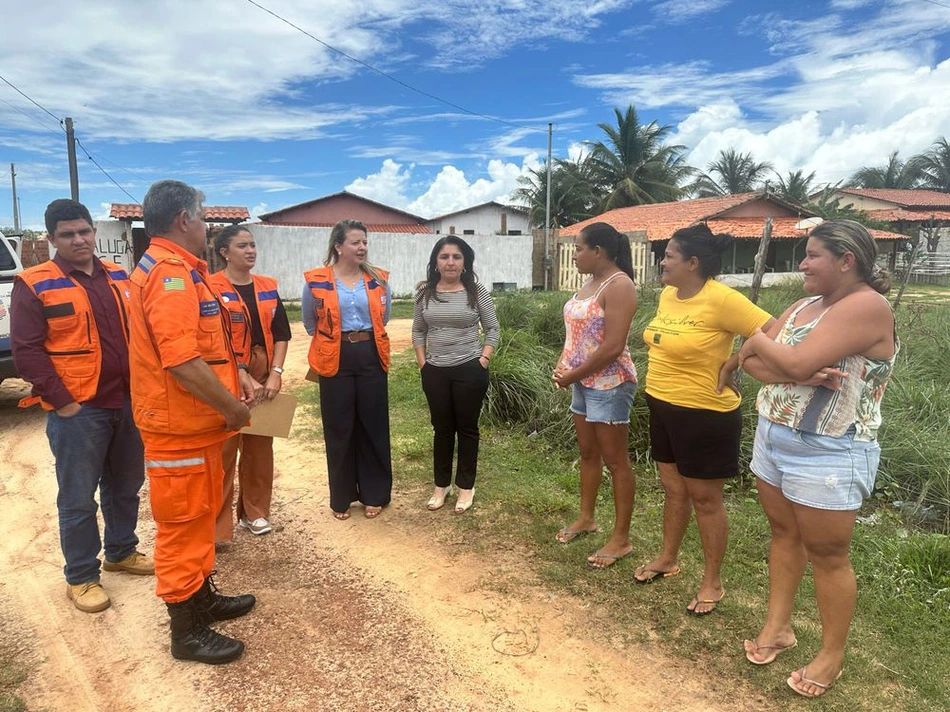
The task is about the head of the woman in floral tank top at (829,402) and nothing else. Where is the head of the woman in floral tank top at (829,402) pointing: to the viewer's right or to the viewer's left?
to the viewer's left

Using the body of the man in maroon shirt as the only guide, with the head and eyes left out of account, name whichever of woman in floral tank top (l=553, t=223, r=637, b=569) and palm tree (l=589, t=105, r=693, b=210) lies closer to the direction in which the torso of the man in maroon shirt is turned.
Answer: the woman in floral tank top

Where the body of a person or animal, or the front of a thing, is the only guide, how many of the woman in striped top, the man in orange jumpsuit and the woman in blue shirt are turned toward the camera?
2

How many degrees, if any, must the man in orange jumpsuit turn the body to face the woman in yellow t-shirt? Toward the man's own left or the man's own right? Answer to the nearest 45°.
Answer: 0° — they already face them

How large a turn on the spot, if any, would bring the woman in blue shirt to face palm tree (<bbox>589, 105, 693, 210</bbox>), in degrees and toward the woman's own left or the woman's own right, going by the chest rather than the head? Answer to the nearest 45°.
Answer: approximately 135° to the woman's own left

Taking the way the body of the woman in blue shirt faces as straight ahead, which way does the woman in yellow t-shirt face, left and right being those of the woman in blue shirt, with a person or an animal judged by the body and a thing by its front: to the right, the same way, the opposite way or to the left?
to the right

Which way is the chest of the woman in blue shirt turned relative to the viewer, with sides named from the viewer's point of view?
facing the viewer

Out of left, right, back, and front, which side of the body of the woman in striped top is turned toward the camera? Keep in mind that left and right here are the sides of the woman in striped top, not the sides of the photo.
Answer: front

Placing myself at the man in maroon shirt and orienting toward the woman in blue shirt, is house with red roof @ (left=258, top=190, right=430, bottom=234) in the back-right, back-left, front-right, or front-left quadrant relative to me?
front-left

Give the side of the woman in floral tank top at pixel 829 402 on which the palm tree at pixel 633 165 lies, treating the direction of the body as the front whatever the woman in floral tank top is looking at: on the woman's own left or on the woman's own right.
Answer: on the woman's own right

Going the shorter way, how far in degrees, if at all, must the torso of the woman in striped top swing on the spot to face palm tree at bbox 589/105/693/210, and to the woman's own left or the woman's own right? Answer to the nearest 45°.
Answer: approximately 180°

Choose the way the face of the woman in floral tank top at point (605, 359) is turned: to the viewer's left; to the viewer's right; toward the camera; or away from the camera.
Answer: to the viewer's left

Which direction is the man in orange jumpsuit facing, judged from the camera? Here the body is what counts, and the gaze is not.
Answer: to the viewer's right
